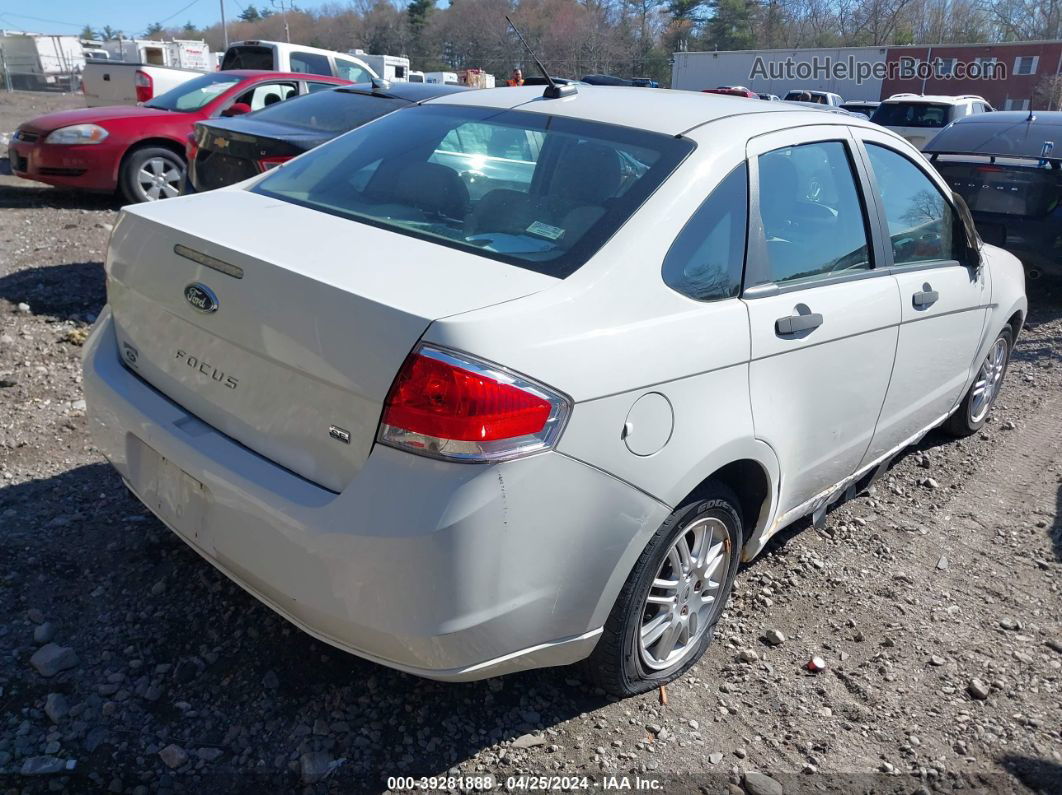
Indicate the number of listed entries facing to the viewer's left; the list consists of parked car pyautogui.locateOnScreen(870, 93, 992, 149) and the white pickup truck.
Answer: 0

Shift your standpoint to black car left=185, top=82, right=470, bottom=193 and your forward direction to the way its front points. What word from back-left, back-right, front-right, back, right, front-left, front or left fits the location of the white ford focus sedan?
back-right

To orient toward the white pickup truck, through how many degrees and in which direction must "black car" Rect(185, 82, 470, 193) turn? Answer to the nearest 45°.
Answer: approximately 45° to its left

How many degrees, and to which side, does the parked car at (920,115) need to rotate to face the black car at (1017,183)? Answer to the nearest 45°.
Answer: approximately 135° to its right

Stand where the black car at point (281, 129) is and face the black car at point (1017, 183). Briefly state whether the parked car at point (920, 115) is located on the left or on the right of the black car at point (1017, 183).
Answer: left

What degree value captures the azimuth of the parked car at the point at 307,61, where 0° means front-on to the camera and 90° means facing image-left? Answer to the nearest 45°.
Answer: approximately 225°

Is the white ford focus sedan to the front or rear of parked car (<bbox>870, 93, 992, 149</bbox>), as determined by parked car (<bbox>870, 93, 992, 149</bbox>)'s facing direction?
to the rear

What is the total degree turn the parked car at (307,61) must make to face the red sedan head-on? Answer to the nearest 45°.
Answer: approximately 180°

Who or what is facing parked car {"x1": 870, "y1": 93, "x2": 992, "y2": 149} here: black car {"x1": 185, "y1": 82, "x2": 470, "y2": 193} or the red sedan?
the black car

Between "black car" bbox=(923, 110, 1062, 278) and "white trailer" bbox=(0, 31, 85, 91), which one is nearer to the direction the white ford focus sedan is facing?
the black car

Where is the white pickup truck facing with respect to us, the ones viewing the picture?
facing away from the viewer and to the right of the viewer

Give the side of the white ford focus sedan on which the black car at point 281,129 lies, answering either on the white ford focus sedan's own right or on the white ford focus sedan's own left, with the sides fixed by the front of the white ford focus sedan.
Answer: on the white ford focus sedan's own left

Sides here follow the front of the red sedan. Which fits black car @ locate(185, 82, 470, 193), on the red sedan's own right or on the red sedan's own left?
on the red sedan's own left

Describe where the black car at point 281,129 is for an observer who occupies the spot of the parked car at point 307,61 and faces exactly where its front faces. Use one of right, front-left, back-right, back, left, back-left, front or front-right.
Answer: back-right

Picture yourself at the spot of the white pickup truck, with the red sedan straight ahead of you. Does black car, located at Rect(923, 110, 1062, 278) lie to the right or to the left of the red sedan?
left

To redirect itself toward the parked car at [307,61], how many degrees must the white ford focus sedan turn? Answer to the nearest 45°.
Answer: approximately 45° to its left
